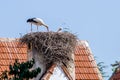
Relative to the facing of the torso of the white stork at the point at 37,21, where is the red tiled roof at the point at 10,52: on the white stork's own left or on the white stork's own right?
on the white stork's own left
